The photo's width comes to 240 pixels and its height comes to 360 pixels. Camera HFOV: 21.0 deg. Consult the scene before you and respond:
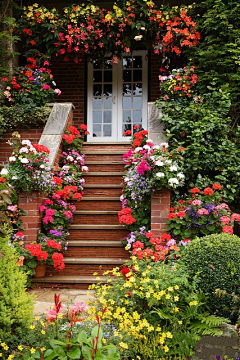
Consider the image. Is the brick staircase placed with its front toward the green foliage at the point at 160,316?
yes

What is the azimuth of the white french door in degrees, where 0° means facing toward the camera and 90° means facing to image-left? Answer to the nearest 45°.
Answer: approximately 0°

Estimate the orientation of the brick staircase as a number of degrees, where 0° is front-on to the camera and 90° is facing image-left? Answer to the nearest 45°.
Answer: approximately 0°

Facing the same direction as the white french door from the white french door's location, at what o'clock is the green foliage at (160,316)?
The green foliage is roughly at 12 o'clock from the white french door.

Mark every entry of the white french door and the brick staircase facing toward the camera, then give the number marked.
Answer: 2

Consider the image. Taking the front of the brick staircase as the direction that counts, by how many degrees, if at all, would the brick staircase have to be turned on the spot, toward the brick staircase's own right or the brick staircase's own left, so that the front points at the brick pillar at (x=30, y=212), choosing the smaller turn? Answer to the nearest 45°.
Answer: approximately 45° to the brick staircase's own right

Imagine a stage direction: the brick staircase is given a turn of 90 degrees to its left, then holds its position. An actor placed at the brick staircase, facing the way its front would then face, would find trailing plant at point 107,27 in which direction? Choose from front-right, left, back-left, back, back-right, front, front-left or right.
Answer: left

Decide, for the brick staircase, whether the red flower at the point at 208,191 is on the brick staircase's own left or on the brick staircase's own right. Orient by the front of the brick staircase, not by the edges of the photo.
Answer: on the brick staircase's own left
